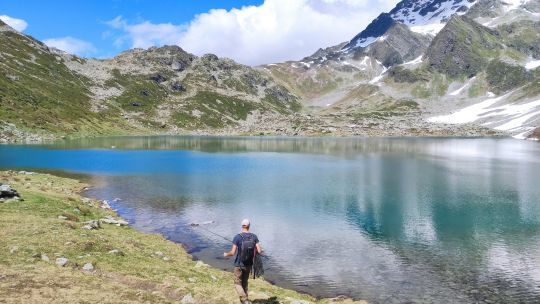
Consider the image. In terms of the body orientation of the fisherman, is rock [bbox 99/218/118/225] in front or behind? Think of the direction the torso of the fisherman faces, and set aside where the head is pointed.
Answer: in front

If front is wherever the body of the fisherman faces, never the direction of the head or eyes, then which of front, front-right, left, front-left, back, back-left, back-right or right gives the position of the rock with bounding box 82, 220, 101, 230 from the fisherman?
front-left

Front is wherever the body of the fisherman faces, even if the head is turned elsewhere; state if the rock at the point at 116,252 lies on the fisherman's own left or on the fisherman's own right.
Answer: on the fisherman's own left

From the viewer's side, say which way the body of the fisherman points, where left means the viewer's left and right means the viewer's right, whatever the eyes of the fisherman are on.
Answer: facing away from the viewer

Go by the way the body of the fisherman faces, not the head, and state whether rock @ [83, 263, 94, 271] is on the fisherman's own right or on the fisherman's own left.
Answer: on the fisherman's own left

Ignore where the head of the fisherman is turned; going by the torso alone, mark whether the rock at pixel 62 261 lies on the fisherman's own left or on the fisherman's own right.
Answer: on the fisherman's own left

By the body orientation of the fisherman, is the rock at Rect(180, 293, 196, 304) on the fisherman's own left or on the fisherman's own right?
on the fisherman's own left

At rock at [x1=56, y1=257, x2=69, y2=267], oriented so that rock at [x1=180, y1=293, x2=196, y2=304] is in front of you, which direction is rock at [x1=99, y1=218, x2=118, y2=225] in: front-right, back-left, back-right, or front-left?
back-left

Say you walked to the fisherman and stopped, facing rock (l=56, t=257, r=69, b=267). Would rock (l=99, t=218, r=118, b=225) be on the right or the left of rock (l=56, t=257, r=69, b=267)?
right
